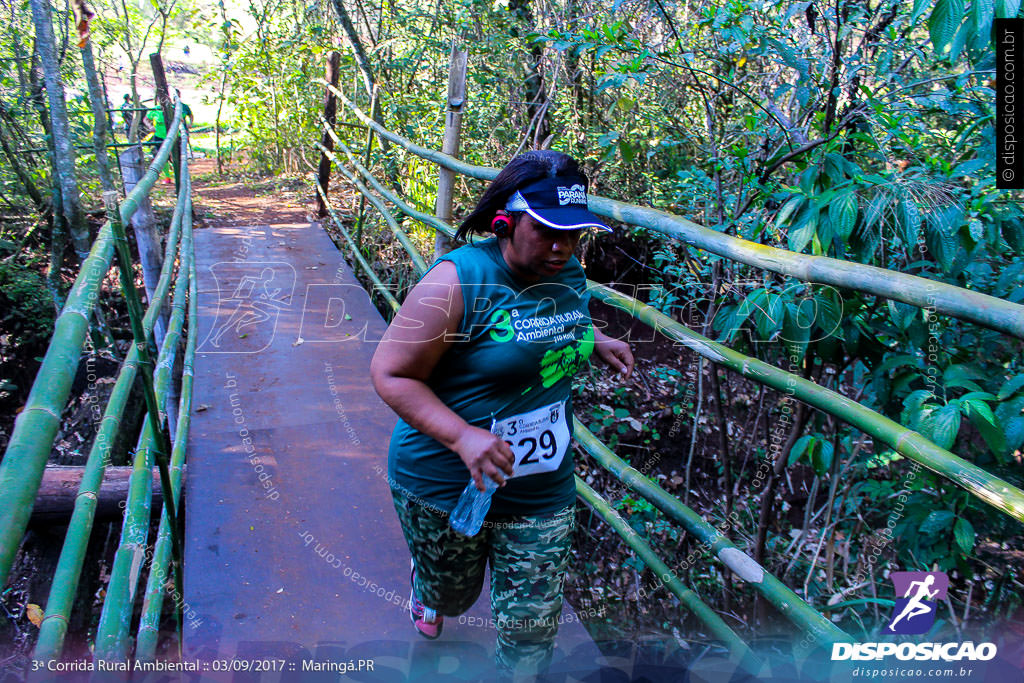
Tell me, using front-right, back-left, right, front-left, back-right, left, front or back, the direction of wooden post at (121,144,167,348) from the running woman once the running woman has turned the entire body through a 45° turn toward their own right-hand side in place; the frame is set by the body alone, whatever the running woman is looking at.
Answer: back-right

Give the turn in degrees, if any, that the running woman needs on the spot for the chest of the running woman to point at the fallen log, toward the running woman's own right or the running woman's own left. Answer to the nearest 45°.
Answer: approximately 180°

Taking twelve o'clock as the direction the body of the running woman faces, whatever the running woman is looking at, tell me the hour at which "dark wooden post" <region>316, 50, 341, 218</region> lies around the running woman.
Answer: The dark wooden post is roughly at 7 o'clock from the running woman.

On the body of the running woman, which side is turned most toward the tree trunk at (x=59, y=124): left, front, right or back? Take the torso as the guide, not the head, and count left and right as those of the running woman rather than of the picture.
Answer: back

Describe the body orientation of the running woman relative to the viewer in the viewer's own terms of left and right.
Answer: facing the viewer and to the right of the viewer

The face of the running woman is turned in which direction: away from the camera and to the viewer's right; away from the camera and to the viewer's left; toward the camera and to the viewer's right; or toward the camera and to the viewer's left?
toward the camera and to the viewer's right

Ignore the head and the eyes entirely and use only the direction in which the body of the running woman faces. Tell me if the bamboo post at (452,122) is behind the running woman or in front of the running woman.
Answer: behind

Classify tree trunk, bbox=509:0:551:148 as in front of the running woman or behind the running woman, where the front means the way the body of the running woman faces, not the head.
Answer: behind

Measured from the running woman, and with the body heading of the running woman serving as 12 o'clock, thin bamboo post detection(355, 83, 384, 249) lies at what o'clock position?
The thin bamboo post is roughly at 7 o'clock from the running woman.

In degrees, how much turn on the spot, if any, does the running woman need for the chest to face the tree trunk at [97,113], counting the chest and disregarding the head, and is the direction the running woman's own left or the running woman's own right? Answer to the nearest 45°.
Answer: approximately 180°
